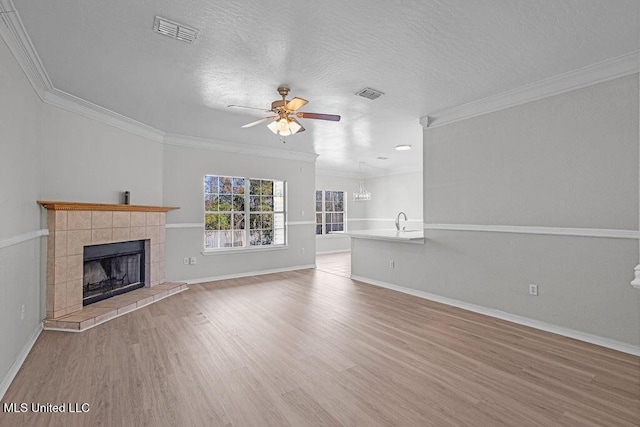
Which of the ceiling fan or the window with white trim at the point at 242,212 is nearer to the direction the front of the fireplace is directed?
the ceiling fan

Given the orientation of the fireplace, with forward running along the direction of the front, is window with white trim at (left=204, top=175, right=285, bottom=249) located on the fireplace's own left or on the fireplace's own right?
on the fireplace's own left

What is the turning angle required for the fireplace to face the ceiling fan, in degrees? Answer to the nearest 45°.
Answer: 0° — it already faces it

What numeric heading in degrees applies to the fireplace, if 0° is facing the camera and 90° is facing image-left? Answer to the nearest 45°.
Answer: approximately 315°
